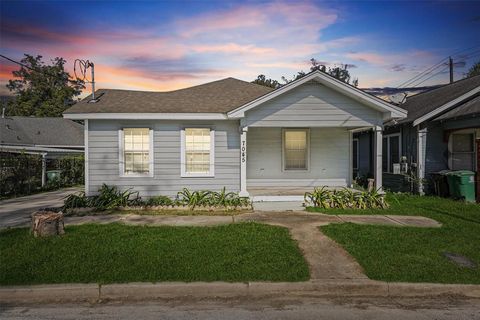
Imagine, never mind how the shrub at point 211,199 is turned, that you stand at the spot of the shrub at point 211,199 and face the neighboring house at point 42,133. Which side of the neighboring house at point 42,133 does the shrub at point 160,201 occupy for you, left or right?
left

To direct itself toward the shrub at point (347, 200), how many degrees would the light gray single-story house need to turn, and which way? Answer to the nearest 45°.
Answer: approximately 90° to its left

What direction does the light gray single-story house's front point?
toward the camera

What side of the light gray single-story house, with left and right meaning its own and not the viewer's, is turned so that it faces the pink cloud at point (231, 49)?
back

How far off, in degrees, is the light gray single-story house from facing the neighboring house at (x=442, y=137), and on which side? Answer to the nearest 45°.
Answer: approximately 90° to its left

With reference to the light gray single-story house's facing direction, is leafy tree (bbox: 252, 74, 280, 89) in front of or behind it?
behind

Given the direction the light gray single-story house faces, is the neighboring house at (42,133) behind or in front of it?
behind

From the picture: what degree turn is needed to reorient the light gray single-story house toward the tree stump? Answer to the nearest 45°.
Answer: approximately 45° to its right

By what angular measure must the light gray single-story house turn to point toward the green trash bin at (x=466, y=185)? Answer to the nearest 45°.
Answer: approximately 90° to its left

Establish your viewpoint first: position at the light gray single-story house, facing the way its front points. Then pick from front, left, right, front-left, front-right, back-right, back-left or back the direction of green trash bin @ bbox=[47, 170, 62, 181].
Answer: back-right

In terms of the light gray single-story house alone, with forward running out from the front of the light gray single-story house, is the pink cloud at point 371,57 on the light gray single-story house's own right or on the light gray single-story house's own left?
on the light gray single-story house's own left
